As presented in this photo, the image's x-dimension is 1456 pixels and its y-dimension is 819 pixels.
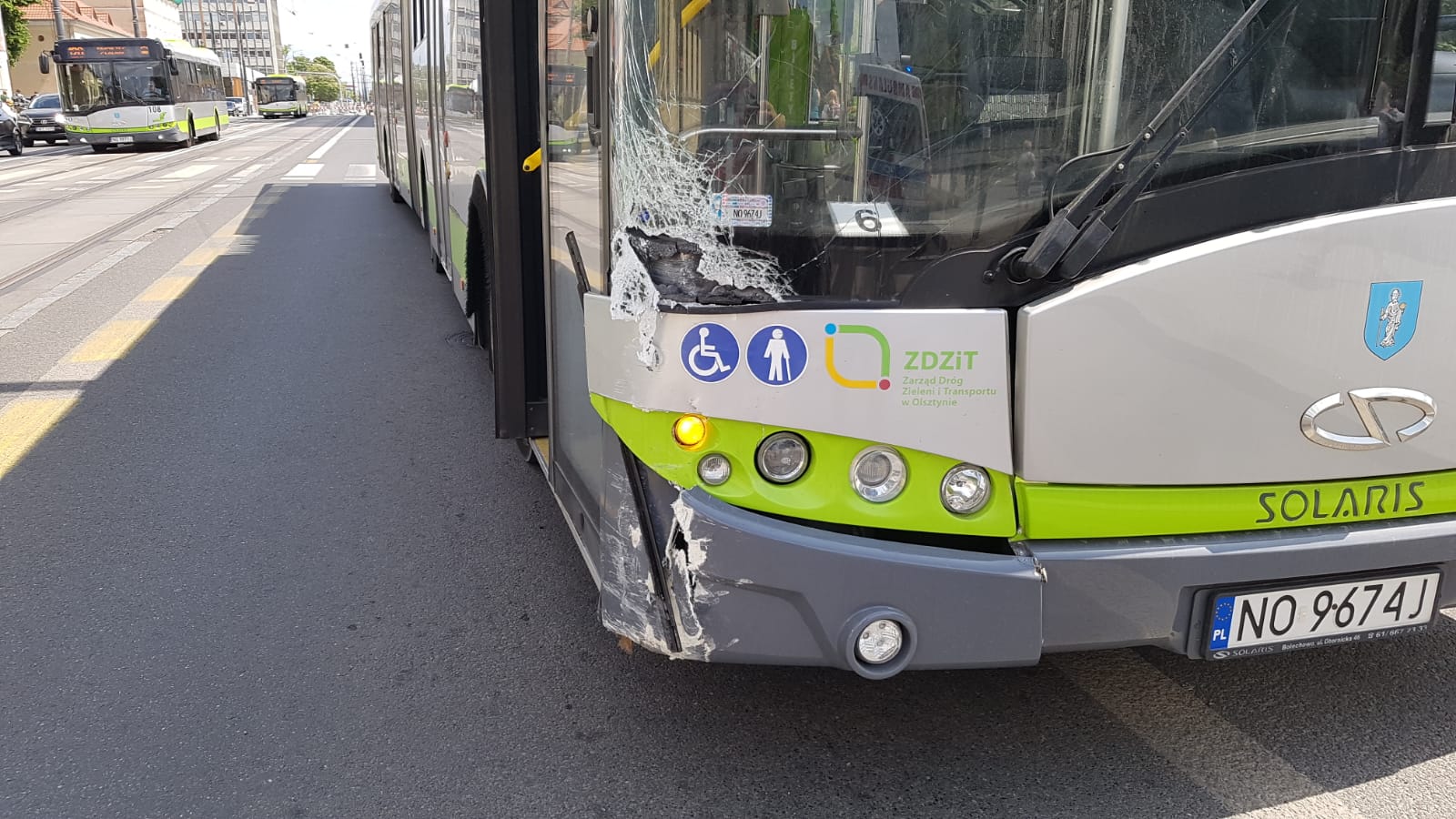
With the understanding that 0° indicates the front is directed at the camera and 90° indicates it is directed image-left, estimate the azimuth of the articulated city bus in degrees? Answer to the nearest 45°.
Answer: approximately 315°

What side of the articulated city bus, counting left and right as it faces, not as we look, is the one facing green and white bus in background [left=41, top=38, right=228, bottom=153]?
back

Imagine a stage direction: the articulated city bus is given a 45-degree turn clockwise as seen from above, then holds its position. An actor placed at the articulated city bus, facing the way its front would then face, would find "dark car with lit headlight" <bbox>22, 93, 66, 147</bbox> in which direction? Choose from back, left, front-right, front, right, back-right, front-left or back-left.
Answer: back-right

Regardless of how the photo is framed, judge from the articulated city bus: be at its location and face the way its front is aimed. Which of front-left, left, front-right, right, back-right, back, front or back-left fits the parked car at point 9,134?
back

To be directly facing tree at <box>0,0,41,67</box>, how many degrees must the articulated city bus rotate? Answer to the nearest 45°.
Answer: approximately 180°
